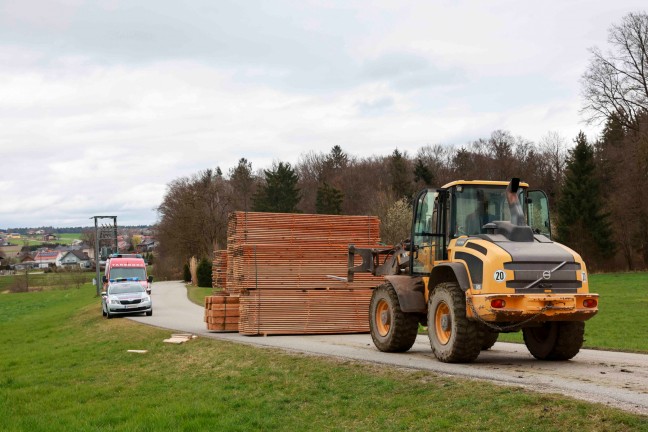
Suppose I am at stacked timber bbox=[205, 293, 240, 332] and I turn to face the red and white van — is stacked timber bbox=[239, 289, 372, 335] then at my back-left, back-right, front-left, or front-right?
back-right

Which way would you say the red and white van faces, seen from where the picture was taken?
facing the viewer

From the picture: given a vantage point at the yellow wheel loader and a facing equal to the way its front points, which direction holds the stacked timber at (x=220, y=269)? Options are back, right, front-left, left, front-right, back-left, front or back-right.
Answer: front

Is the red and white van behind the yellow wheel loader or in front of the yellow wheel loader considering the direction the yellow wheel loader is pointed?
in front

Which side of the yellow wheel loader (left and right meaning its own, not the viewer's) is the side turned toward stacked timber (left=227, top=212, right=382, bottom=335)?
front

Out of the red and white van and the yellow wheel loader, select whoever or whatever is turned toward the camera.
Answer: the red and white van

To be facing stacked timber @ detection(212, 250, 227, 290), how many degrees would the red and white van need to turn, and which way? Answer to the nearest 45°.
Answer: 0° — it already faces it

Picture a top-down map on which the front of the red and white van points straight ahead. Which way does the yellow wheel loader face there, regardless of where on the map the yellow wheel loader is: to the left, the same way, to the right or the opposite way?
the opposite way

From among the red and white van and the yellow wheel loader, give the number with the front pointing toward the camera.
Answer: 1

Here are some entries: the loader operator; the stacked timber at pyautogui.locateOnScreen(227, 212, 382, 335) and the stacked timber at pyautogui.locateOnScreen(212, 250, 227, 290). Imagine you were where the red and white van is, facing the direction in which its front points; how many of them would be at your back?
0

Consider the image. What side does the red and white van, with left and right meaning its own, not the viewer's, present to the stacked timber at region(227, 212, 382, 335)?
front

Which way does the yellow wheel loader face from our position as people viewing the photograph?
facing away from the viewer and to the left of the viewer
